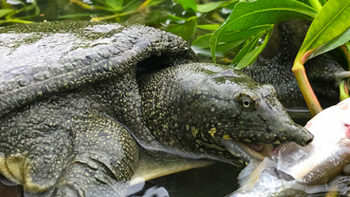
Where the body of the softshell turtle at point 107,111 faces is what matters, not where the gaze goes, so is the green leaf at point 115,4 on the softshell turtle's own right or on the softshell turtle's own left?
on the softshell turtle's own left

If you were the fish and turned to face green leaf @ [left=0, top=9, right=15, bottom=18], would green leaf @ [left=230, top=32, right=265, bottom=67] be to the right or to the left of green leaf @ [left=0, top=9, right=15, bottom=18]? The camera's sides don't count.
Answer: right

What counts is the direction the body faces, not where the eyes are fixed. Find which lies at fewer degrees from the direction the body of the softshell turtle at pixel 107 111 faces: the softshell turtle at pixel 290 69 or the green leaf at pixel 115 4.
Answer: the softshell turtle

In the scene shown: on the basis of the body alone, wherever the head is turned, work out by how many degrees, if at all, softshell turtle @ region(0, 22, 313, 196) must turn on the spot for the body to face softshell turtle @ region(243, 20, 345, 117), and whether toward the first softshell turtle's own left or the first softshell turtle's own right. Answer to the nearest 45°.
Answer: approximately 45° to the first softshell turtle's own left

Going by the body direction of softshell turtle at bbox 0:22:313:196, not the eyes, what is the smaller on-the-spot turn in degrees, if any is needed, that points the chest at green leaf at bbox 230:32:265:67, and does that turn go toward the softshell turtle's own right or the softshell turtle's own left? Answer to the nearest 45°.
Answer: approximately 45° to the softshell turtle's own left

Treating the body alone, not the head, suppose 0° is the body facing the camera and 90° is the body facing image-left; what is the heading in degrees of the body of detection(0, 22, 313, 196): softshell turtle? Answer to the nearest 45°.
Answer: approximately 270°

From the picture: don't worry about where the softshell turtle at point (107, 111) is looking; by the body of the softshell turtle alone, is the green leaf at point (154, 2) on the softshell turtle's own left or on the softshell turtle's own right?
on the softshell turtle's own left

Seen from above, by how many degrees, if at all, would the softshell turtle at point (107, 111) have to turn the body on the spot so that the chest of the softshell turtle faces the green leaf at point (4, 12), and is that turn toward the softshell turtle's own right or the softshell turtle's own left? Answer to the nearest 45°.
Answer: approximately 135° to the softshell turtle's own left
